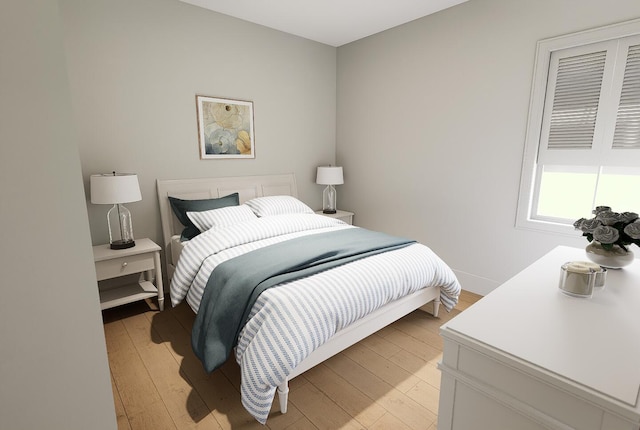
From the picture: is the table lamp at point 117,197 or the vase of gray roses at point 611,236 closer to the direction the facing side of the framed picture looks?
the vase of gray roses

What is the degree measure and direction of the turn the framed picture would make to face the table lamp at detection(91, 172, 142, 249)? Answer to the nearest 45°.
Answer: approximately 90° to its right

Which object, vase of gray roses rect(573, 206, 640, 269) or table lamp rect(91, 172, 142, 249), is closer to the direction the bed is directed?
the vase of gray roses

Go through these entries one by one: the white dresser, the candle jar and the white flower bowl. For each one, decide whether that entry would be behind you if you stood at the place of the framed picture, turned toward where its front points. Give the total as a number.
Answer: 0

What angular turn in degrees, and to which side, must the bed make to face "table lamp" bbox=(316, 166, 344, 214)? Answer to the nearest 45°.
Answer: approximately 135° to its left

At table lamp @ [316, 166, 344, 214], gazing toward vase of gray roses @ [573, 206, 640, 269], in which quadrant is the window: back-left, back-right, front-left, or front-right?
front-left

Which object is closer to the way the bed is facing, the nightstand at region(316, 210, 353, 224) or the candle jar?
the candle jar

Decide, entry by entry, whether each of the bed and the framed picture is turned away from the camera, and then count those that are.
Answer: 0

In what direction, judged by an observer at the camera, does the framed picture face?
facing the viewer and to the right of the viewer

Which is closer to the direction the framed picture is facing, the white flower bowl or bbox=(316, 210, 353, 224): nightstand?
the white flower bowl

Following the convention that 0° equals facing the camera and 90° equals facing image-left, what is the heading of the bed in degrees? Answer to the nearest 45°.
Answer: approximately 315°

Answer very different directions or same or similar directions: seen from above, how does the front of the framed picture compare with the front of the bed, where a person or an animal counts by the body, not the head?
same or similar directions

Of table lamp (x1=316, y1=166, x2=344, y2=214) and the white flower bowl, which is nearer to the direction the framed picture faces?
the white flower bowl

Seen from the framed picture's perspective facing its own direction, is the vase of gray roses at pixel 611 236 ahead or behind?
ahead

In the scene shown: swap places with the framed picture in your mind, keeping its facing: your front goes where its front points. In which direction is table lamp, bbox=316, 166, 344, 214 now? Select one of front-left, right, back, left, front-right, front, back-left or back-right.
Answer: front-left

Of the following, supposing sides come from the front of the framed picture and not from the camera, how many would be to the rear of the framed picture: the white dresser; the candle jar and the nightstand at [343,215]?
0
